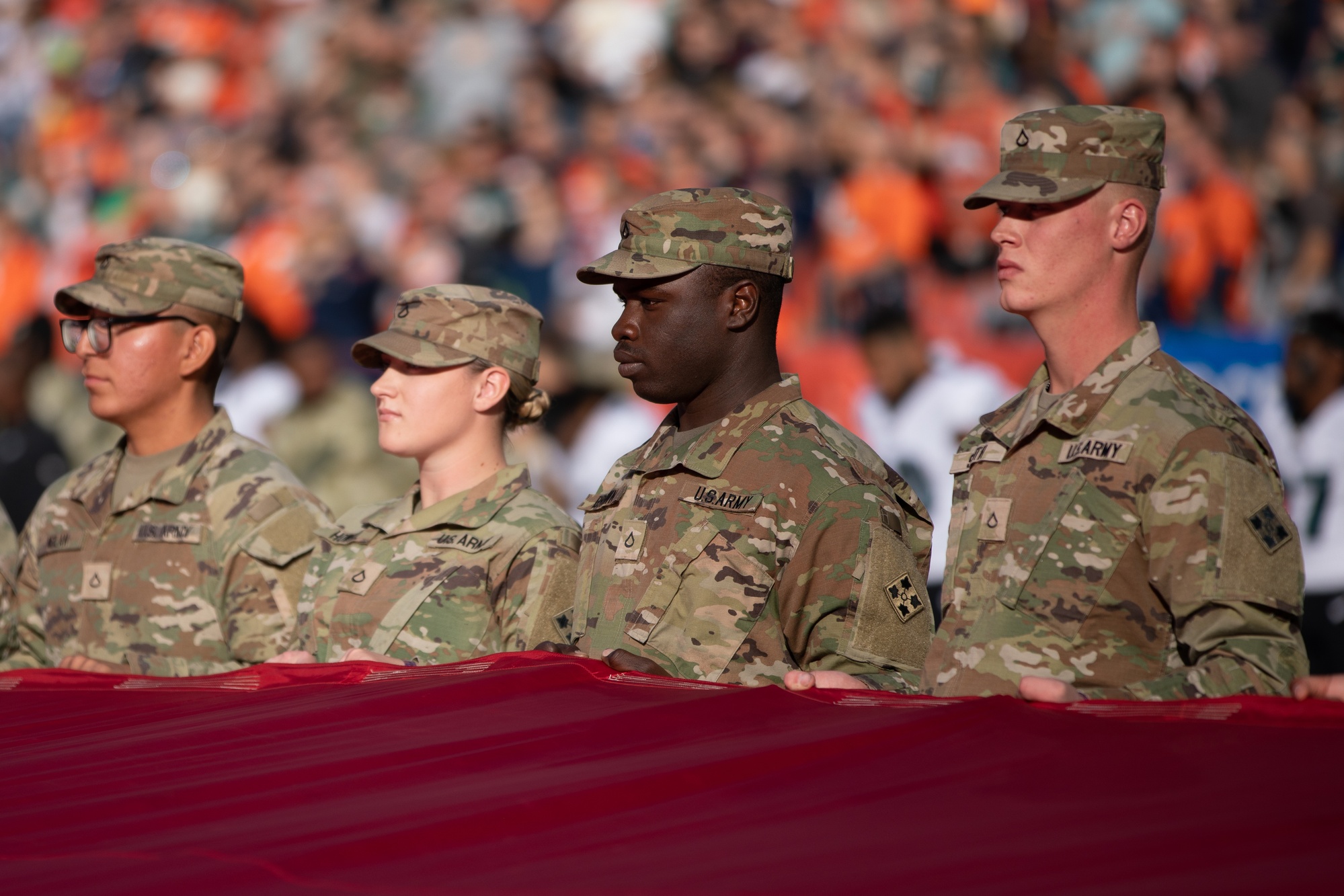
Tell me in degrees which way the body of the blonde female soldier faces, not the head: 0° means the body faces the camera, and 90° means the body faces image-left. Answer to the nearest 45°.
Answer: approximately 45°

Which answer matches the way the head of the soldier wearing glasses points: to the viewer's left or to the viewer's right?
to the viewer's left

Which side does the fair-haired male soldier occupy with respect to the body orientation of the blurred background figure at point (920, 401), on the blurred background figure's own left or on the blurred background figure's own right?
on the blurred background figure's own left

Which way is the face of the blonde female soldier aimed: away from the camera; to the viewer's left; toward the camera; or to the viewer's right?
to the viewer's left

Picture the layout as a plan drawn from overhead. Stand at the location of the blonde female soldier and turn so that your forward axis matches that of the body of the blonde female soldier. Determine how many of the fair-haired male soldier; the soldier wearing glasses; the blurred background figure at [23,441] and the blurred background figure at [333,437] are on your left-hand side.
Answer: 1

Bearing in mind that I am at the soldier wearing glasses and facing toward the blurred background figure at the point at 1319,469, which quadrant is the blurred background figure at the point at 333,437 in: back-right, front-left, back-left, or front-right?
front-left

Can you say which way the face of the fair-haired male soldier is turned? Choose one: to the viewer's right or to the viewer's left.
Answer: to the viewer's left

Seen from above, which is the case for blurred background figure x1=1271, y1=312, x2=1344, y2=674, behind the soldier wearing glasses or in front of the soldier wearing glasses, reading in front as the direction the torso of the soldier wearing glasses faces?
behind

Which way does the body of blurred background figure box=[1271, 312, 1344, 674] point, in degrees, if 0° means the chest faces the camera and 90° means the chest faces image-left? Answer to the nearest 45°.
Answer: approximately 45°

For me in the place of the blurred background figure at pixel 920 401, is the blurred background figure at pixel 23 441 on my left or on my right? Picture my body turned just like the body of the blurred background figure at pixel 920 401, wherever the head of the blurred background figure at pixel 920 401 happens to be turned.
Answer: on my right

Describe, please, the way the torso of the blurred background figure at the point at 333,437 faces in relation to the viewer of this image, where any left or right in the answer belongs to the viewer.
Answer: facing the viewer and to the left of the viewer

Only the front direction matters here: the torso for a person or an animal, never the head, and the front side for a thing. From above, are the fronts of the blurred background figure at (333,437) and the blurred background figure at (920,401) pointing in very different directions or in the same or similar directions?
same or similar directions

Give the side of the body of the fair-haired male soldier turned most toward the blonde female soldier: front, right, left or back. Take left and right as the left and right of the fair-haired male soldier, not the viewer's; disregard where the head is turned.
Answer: right

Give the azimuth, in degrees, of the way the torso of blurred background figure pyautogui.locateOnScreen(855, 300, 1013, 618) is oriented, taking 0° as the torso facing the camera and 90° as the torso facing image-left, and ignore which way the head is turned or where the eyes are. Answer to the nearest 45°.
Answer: approximately 45°

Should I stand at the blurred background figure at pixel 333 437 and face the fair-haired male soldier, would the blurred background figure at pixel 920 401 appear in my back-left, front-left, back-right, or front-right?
front-left
